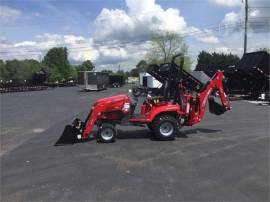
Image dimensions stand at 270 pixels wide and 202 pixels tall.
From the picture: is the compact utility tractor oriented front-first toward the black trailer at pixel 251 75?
no

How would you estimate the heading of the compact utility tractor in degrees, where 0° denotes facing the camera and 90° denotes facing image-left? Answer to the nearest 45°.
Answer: approximately 90°
